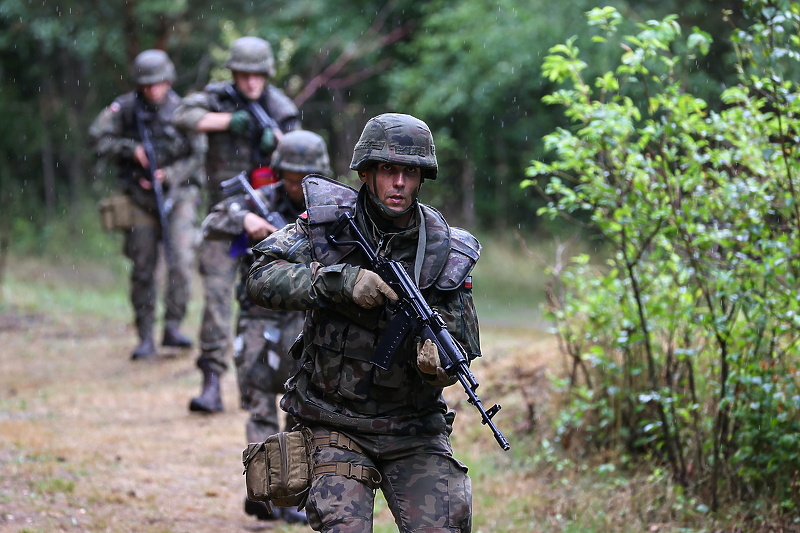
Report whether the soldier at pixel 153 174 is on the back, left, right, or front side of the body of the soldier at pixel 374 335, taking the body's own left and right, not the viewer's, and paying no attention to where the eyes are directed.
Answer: back

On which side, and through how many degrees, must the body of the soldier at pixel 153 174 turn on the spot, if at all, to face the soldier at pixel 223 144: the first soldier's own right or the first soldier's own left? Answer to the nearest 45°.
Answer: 0° — they already face them

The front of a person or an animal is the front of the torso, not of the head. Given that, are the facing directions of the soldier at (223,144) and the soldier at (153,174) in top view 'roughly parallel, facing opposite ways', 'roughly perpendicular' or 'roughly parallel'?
roughly parallel

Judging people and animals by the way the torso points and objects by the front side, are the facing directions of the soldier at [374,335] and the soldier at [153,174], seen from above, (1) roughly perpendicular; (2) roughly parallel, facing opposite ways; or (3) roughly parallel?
roughly parallel

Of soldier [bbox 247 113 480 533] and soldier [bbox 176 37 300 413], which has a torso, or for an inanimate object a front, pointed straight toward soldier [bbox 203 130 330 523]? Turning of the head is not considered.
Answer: soldier [bbox 176 37 300 413]

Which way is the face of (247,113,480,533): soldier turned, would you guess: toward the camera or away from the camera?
toward the camera

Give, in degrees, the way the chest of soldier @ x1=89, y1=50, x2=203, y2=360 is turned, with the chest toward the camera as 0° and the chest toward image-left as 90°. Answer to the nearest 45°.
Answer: approximately 0°

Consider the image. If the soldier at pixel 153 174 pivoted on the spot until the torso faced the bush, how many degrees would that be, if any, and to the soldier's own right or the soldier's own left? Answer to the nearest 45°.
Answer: approximately 45° to the soldier's own left

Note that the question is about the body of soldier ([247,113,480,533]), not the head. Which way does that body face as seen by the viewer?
toward the camera

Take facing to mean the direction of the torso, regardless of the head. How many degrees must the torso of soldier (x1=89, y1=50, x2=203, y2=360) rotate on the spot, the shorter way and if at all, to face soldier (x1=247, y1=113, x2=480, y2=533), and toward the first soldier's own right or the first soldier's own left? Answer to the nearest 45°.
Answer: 0° — they already face them

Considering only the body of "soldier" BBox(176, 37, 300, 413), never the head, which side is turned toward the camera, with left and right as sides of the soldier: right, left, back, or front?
front

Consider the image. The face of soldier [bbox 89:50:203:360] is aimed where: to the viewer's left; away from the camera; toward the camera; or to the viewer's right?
toward the camera

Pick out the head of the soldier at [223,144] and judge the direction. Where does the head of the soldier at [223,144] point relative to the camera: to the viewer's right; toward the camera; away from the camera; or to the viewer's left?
toward the camera

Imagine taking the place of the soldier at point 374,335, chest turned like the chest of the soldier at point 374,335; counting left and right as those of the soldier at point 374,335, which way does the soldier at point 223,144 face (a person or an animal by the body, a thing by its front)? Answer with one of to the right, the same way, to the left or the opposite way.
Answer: the same way
